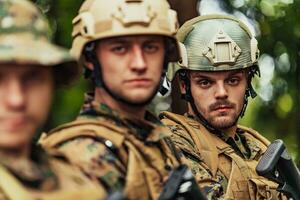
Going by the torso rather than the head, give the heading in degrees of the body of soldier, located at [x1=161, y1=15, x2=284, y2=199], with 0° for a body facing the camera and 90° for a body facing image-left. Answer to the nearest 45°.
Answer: approximately 315°

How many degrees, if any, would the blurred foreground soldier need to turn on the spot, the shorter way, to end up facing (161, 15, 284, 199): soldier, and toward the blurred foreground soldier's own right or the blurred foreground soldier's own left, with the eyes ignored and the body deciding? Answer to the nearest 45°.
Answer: approximately 135° to the blurred foreground soldier's own left

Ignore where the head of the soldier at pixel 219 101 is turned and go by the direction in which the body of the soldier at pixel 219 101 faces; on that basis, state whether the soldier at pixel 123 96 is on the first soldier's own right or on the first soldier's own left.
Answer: on the first soldier's own right

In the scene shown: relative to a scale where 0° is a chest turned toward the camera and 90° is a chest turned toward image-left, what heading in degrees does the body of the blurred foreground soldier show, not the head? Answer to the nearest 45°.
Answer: approximately 0°

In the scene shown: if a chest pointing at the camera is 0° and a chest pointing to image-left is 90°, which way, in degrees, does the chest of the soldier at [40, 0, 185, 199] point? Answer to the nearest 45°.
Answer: approximately 315°

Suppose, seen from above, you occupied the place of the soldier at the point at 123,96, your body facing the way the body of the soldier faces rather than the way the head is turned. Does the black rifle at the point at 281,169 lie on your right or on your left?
on your left

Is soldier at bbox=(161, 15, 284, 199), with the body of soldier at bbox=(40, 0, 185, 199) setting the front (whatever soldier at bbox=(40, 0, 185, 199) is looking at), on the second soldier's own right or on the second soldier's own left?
on the second soldier's own left
